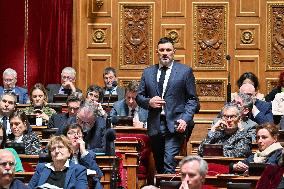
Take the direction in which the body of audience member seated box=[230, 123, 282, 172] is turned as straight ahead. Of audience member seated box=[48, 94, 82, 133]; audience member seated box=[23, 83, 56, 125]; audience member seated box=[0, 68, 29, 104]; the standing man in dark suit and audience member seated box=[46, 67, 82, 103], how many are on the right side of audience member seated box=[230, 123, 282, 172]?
5

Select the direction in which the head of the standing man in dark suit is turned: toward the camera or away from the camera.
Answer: toward the camera

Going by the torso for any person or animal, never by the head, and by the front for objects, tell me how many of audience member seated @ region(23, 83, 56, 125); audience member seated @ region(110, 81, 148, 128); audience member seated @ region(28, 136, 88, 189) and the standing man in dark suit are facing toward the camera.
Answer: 4

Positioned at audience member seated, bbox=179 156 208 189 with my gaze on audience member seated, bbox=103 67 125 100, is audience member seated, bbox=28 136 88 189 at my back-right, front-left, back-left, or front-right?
front-left

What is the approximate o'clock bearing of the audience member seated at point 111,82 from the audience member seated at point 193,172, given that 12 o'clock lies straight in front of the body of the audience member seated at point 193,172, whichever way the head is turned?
the audience member seated at point 111,82 is roughly at 4 o'clock from the audience member seated at point 193,172.

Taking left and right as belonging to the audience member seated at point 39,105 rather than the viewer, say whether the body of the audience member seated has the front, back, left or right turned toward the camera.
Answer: front

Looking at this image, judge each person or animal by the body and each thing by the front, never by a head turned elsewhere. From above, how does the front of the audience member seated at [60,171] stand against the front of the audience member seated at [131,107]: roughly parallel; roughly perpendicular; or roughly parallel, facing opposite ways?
roughly parallel

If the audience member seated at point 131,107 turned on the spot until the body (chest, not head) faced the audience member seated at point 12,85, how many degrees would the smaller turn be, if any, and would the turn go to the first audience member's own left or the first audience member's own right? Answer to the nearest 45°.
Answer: approximately 135° to the first audience member's own right

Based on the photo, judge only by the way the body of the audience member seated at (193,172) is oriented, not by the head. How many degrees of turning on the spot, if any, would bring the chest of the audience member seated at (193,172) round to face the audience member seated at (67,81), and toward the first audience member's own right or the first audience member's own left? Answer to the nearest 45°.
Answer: approximately 135° to the first audience member's own right

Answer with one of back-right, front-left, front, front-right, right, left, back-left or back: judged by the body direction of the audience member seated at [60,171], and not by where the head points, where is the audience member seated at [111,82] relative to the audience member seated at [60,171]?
back

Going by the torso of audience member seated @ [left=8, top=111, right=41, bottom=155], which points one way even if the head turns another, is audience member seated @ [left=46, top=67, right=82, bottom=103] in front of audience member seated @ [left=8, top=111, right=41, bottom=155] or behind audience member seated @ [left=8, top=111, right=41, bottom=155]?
behind

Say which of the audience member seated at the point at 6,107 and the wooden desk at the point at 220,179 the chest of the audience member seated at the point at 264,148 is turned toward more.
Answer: the wooden desk

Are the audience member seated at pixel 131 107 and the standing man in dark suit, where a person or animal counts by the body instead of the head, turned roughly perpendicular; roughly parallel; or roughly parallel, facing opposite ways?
roughly parallel

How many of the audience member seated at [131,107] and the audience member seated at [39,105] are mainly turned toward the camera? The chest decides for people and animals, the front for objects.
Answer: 2

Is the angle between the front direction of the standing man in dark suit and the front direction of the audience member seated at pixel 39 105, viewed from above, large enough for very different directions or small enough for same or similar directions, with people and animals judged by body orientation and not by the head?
same or similar directions

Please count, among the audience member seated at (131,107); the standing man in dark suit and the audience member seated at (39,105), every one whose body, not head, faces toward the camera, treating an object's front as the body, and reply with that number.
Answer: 3
